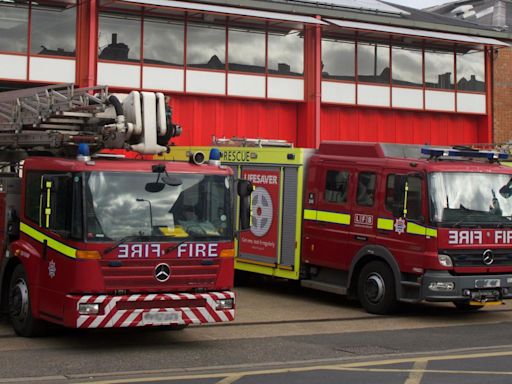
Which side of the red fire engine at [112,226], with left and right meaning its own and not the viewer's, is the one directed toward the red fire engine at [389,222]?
left

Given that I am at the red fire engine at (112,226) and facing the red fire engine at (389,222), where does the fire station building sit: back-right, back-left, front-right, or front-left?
front-left

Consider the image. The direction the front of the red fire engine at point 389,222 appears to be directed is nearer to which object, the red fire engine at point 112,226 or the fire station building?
the red fire engine

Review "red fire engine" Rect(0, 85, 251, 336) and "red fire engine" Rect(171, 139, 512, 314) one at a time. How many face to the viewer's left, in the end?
0

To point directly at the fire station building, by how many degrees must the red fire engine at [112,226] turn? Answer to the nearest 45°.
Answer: approximately 135° to its left

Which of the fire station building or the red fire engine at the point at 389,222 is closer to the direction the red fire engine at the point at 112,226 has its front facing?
the red fire engine

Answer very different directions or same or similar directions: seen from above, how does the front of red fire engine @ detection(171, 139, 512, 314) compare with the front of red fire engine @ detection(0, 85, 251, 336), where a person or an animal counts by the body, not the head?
same or similar directions

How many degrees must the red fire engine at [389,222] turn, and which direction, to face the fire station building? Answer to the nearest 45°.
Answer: approximately 135° to its left

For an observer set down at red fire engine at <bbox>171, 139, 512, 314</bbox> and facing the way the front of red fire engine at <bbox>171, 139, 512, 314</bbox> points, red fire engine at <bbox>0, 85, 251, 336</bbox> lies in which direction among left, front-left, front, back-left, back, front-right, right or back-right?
right
